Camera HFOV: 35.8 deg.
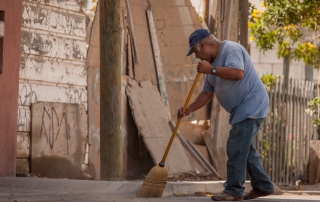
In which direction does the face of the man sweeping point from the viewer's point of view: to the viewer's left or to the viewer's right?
to the viewer's left

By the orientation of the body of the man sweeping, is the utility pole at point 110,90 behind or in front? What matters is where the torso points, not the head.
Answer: in front

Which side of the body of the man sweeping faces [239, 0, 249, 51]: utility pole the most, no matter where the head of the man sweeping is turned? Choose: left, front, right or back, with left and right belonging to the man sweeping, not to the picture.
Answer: right

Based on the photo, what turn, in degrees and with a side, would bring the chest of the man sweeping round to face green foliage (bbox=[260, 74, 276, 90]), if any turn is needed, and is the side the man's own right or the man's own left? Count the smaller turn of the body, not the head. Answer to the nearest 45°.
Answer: approximately 90° to the man's own right

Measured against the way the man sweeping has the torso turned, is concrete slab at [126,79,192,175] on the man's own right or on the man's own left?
on the man's own right

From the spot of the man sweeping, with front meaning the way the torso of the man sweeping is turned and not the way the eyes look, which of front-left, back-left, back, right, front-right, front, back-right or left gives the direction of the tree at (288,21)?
right

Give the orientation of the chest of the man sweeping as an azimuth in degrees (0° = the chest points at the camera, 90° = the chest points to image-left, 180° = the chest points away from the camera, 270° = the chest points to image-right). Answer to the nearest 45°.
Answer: approximately 90°

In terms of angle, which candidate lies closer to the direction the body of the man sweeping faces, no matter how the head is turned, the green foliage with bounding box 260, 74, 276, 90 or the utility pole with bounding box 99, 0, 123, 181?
the utility pole
